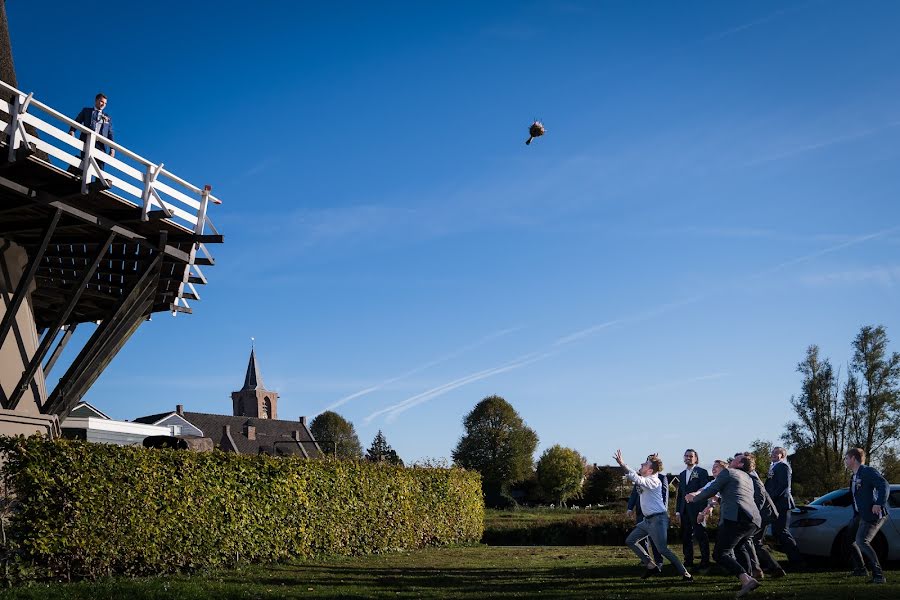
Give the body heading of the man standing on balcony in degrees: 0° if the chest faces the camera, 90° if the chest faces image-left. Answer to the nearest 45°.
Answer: approximately 315°

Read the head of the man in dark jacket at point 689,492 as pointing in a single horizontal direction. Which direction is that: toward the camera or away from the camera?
toward the camera

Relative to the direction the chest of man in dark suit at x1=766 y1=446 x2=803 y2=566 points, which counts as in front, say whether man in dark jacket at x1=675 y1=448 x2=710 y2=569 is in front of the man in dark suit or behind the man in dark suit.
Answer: in front

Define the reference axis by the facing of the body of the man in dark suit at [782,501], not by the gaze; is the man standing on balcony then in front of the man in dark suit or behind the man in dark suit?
in front

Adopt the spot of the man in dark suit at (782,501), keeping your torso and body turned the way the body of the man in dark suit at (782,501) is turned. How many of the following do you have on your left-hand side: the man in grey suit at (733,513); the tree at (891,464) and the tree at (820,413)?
1

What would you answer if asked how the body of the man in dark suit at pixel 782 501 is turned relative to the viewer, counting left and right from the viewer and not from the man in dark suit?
facing to the left of the viewer

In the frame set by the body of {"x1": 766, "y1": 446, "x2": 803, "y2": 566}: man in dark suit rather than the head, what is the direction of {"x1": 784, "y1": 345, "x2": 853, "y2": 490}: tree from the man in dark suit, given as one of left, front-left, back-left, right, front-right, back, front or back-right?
right

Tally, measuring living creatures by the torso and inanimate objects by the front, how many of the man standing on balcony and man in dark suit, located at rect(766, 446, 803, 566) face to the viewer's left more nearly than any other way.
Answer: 1

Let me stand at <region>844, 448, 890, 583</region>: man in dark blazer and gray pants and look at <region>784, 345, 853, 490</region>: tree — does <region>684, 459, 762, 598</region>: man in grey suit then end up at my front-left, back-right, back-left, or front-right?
back-left

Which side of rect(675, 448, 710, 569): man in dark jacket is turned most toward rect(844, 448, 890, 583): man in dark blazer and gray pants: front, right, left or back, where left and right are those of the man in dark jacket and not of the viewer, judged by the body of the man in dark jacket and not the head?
left

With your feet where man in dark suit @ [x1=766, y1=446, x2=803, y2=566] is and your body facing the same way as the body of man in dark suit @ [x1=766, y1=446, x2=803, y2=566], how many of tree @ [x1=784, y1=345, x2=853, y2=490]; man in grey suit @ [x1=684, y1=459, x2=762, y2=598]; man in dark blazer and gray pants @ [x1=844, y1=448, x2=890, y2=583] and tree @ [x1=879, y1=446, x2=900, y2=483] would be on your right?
2
